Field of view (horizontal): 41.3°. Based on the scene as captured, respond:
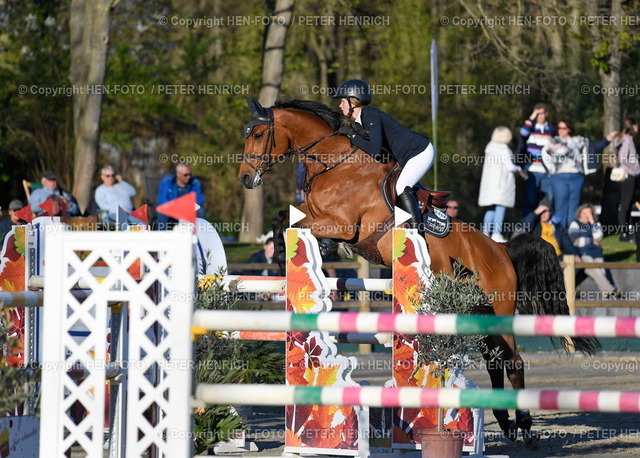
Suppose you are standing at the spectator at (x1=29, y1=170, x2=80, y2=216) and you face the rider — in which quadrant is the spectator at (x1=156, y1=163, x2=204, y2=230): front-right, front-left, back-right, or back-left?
front-left

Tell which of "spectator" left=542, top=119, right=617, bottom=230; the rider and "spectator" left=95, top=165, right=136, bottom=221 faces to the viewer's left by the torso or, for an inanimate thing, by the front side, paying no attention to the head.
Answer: the rider

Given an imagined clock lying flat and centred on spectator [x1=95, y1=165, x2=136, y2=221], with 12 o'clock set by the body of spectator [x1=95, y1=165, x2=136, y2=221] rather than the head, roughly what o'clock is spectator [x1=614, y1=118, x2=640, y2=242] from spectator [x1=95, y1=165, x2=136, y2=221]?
spectator [x1=614, y1=118, x2=640, y2=242] is roughly at 9 o'clock from spectator [x1=95, y1=165, x2=136, y2=221].

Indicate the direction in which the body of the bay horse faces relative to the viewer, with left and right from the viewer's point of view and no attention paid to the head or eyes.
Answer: facing to the left of the viewer

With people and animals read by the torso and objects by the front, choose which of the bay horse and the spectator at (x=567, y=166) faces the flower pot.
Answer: the spectator

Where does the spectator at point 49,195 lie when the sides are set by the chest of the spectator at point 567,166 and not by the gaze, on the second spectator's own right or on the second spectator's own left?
on the second spectator's own right

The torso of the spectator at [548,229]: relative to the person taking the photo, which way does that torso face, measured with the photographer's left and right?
facing the viewer and to the left of the viewer

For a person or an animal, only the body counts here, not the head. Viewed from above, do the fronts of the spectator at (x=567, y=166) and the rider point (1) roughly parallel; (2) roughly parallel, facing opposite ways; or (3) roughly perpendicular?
roughly perpendicular

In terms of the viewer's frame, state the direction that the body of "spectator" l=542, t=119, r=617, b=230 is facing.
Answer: toward the camera

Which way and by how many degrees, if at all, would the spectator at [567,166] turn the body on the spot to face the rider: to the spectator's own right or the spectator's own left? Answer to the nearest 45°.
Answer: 0° — they already face them

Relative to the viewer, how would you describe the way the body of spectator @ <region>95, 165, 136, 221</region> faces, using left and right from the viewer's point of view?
facing the viewer

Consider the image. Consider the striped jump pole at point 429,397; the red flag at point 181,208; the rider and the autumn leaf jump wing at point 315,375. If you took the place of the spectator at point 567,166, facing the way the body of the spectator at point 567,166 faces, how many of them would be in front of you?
4

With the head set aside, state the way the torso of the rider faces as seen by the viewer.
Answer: to the viewer's left

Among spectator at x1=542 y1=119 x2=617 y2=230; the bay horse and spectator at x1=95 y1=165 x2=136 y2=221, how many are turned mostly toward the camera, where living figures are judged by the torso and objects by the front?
2
